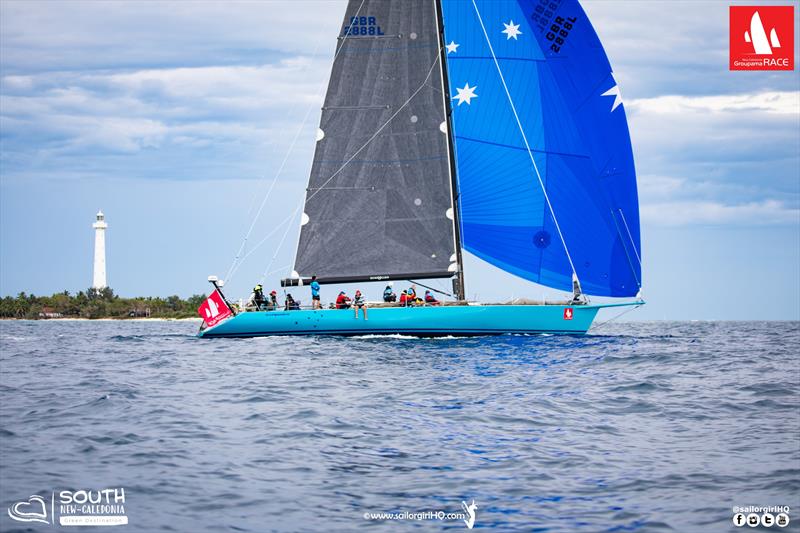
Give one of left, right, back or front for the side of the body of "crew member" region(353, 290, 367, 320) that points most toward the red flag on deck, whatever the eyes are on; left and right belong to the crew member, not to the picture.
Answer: right

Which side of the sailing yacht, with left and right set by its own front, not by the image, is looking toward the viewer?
right

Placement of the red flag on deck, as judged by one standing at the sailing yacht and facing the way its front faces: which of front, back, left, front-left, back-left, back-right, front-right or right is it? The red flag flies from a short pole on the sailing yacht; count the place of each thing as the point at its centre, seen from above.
back

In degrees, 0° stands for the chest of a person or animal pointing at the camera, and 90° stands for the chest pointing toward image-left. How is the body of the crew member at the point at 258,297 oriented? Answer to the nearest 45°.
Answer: approximately 270°

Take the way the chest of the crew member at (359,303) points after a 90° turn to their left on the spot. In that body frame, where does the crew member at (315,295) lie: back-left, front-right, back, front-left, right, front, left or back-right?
back-left

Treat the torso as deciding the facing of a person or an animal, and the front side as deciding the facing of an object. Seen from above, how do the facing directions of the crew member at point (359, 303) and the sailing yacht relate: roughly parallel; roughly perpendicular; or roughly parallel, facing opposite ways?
roughly perpendicular
